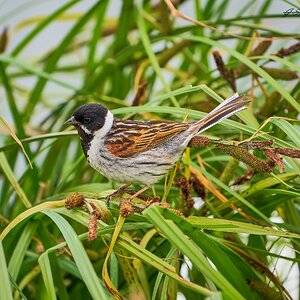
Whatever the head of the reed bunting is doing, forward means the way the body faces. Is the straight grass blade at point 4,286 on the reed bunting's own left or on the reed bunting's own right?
on the reed bunting's own left

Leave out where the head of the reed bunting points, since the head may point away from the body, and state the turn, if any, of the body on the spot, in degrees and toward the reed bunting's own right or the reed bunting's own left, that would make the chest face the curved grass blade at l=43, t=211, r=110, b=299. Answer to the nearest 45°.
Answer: approximately 90° to the reed bunting's own left

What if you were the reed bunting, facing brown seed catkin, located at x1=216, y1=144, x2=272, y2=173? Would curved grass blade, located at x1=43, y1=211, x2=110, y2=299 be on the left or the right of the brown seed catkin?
right

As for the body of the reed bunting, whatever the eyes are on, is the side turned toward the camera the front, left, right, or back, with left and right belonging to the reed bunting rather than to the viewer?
left

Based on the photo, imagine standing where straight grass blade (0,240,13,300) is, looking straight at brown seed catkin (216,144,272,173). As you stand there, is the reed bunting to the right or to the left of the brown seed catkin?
left

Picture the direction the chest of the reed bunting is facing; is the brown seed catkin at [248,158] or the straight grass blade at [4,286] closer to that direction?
the straight grass blade

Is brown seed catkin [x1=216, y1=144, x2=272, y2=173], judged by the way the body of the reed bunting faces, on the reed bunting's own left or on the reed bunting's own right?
on the reed bunting's own left

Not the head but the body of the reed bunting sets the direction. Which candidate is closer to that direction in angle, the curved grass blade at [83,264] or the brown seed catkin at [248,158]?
the curved grass blade
